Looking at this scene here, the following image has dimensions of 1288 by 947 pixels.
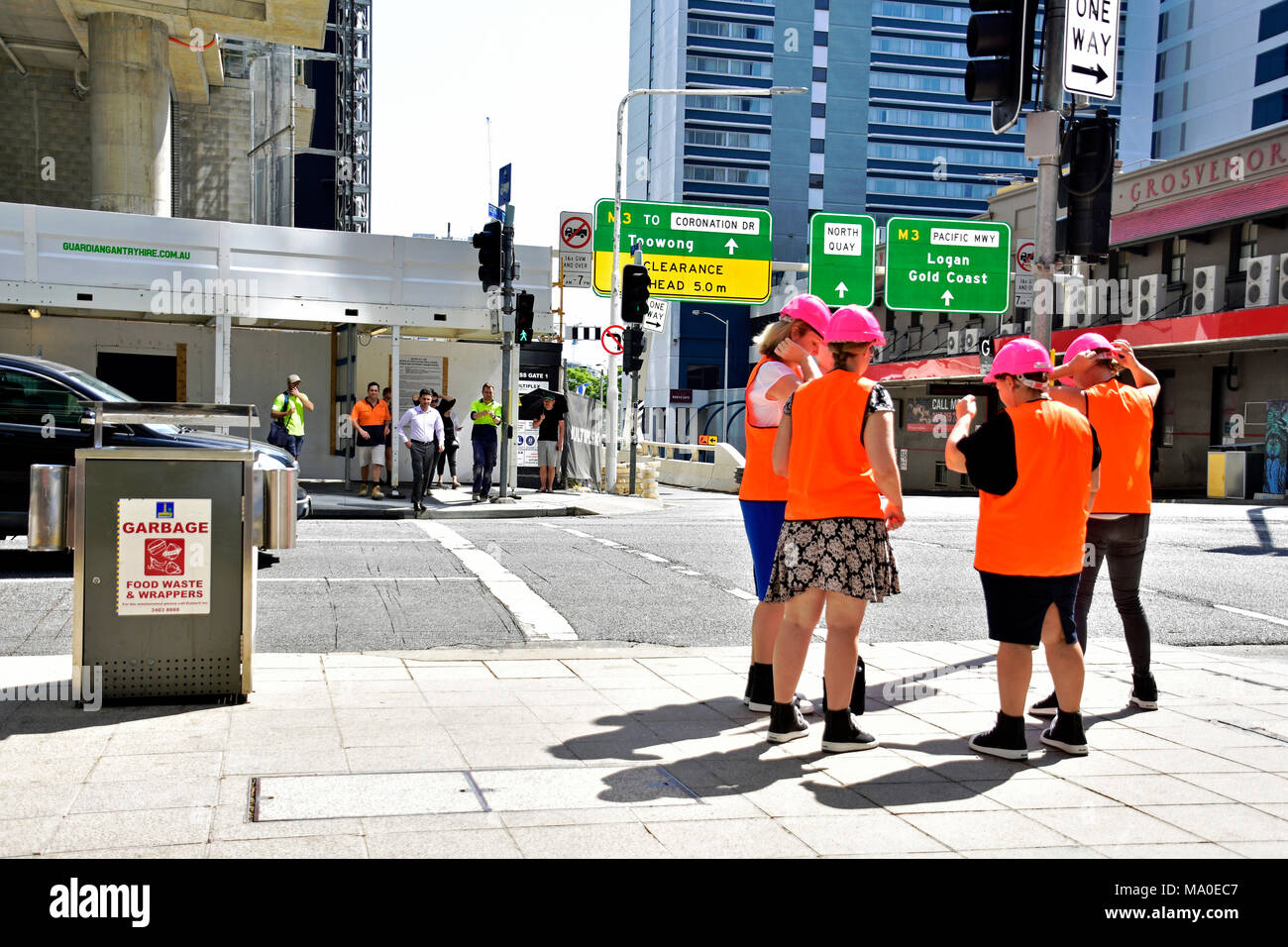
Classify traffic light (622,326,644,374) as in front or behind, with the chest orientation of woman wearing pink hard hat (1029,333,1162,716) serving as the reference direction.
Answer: in front

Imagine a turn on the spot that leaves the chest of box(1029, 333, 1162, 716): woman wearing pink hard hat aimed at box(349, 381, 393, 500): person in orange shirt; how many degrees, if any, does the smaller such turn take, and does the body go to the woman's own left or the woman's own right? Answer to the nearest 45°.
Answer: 0° — they already face them

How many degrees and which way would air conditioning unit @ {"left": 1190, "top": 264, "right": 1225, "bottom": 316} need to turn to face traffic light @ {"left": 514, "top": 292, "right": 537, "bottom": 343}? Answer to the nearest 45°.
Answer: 0° — it already faces it

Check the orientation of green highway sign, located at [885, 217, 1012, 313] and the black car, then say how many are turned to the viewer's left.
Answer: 0

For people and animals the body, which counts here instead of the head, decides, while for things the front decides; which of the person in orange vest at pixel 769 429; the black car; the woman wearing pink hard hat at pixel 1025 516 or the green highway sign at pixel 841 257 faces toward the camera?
the green highway sign

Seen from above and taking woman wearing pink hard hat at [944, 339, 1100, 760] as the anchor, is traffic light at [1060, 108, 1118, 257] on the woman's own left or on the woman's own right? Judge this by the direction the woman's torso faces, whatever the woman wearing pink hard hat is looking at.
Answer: on the woman's own right

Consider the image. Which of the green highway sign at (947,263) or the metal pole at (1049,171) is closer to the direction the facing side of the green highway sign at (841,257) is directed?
the metal pole
